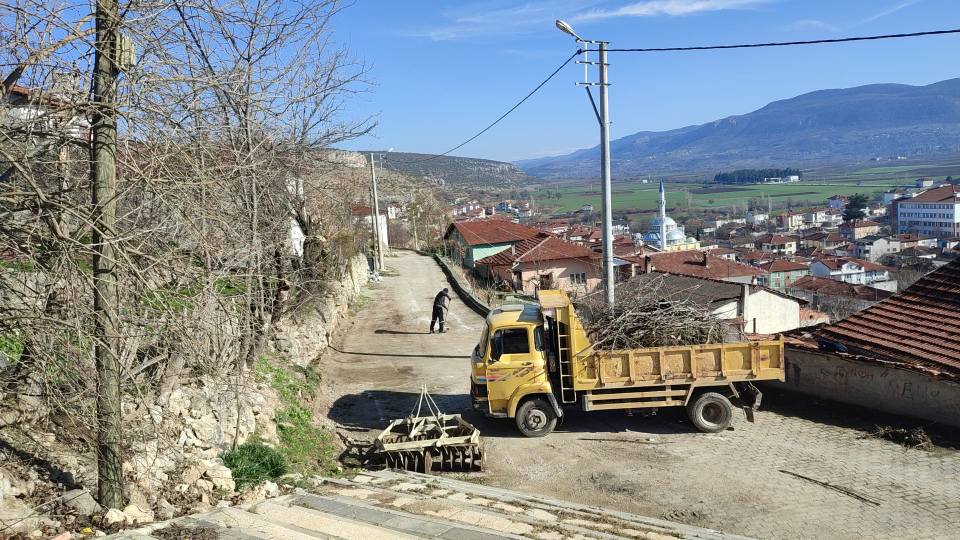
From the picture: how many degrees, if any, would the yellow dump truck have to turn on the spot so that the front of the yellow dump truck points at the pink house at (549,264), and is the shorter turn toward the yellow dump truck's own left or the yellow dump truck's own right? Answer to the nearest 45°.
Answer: approximately 90° to the yellow dump truck's own right

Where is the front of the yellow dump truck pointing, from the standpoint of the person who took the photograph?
facing to the left of the viewer

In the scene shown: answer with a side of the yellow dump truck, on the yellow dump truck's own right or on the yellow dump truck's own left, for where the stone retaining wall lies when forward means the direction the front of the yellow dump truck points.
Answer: on the yellow dump truck's own right

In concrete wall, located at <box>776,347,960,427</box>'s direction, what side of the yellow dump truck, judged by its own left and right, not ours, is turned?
back
